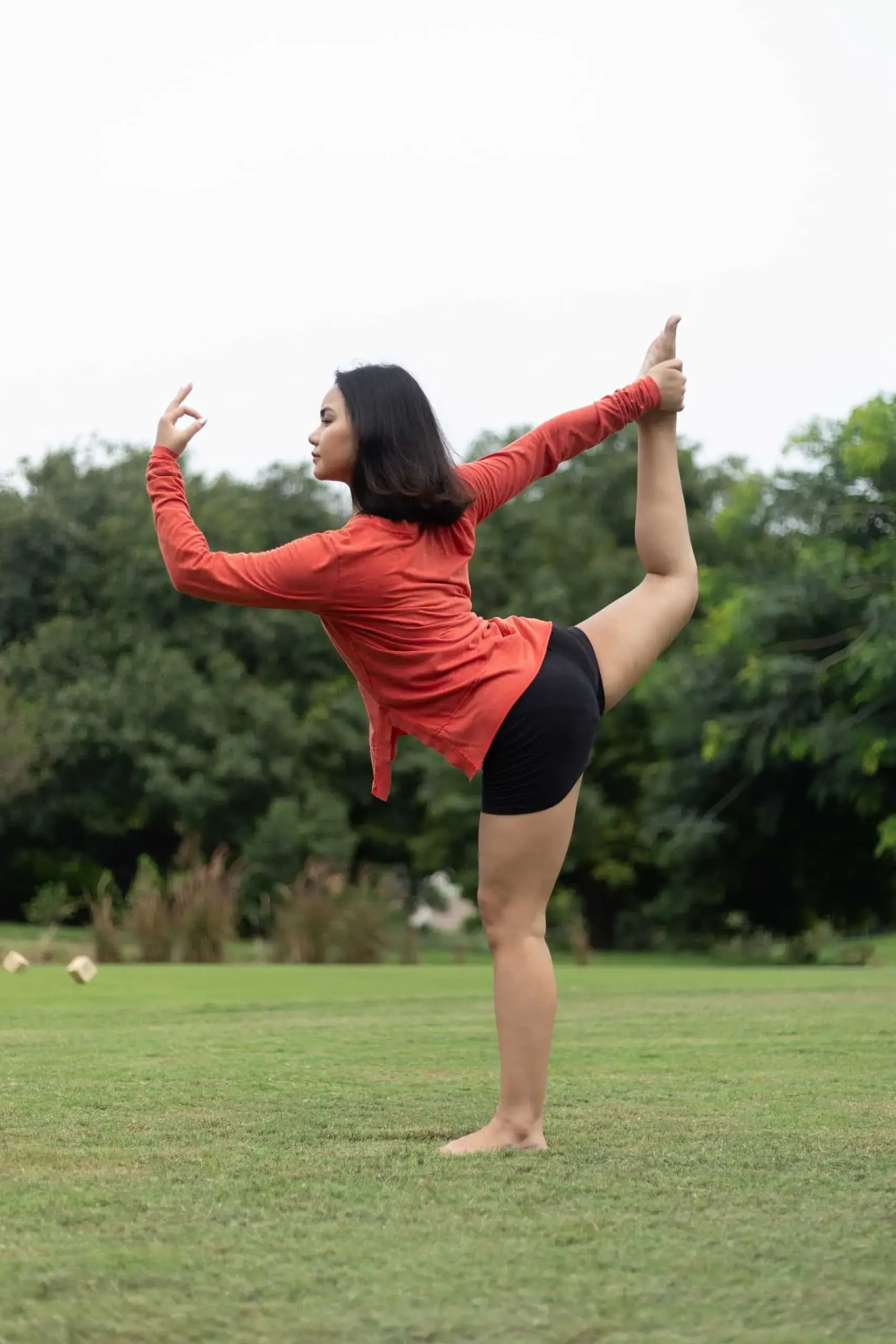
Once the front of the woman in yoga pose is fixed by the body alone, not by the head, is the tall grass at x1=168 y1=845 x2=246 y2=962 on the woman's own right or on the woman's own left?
on the woman's own right

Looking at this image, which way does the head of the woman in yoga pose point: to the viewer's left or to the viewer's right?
to the viewer's left

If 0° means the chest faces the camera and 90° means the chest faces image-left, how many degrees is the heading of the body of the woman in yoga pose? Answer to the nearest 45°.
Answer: approximately 90°

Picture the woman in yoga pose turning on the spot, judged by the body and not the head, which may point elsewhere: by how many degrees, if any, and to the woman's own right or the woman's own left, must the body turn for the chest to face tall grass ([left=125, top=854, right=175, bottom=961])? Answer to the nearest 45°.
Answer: approximately 90° to the woman's own right
